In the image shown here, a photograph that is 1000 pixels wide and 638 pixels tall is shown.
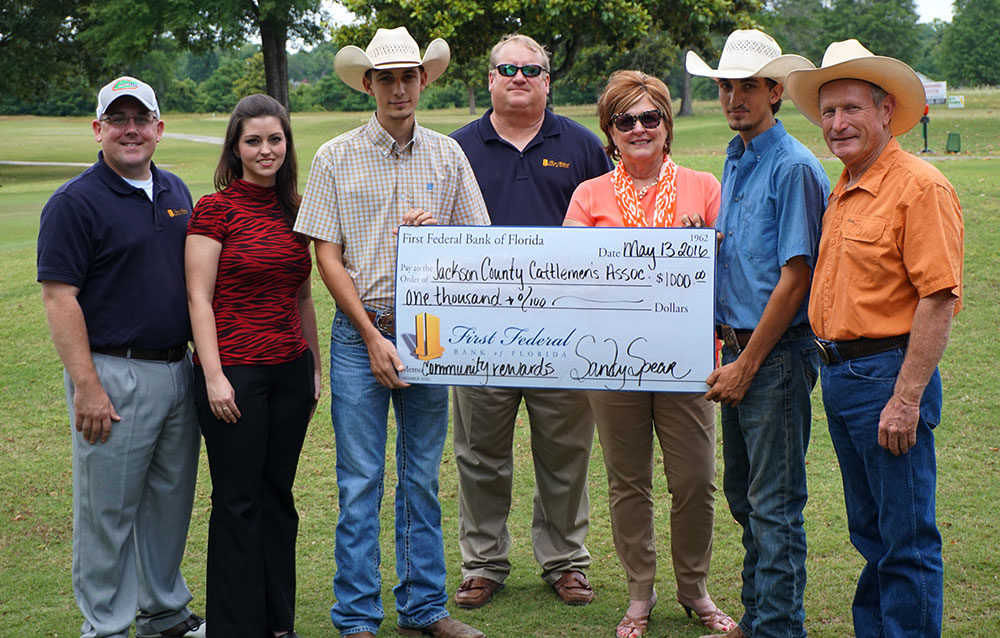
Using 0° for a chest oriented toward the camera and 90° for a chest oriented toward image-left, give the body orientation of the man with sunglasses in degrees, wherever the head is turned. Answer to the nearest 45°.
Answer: approximately 0°

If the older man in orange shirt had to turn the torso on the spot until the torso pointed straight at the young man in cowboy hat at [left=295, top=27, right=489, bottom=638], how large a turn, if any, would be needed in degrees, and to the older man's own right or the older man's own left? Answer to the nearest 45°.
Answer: approximately 45° to the older man's own right

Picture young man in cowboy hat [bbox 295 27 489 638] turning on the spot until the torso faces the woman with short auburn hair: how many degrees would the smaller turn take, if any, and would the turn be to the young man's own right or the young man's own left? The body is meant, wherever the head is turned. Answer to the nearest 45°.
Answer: approximately 90° to the young man's own left

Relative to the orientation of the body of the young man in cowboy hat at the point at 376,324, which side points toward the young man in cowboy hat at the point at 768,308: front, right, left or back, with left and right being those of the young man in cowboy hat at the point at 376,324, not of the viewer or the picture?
left

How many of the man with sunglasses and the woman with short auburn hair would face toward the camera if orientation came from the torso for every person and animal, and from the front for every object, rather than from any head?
2

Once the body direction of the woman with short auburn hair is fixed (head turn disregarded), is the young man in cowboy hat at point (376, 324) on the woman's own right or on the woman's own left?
on the woman's own right

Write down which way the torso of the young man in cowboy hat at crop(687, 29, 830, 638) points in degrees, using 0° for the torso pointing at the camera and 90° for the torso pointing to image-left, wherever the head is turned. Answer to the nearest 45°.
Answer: approximately 45°
